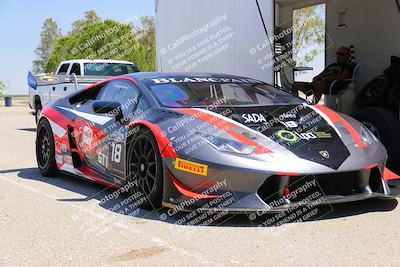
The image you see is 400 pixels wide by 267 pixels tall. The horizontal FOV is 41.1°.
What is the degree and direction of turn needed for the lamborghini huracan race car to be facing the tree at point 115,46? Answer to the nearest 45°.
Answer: approximately 135° to its left

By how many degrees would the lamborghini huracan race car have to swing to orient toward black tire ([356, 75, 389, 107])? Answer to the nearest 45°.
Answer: approximately 90° to its left

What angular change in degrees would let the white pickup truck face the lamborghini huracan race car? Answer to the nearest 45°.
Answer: approximately 45° to its right

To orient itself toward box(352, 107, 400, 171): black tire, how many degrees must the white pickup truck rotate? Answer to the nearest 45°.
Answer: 0° — it already faces it

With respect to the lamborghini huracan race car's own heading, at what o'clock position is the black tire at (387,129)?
The black tire is roughly at 9 o'clock from the lamborghini huracan race car.

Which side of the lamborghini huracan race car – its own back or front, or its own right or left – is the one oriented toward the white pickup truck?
back

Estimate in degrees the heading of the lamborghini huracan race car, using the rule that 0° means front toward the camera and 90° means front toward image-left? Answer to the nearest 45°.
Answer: approximately 315°
